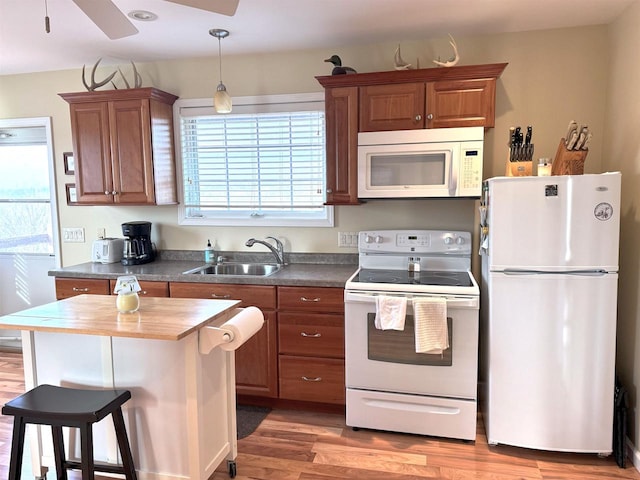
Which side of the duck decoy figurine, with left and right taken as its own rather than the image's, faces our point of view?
left

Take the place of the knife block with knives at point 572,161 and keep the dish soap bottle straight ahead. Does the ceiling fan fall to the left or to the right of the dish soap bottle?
left

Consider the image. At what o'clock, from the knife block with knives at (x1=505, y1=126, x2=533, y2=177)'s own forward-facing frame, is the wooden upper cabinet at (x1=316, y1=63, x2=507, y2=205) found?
The wooden upper cabinet is roughly at 3 o'clock from the knife block with knives.

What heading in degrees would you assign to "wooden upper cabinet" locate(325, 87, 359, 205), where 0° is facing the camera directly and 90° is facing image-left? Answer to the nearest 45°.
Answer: approximately 0°

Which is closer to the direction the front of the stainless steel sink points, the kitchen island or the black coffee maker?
the kitchen island

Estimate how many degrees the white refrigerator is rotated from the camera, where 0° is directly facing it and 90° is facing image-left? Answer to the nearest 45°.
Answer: approximately 0°

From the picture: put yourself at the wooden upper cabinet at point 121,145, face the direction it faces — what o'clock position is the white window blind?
The white window blind is roughly at 8 o'clock from the wooden upper cabinet.

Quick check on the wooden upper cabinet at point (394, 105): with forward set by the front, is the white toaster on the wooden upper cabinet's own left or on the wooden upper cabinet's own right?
on the wooden upper cabinet's own right

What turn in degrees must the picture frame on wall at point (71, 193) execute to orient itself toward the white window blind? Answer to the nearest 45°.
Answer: approximately 45° to its left
